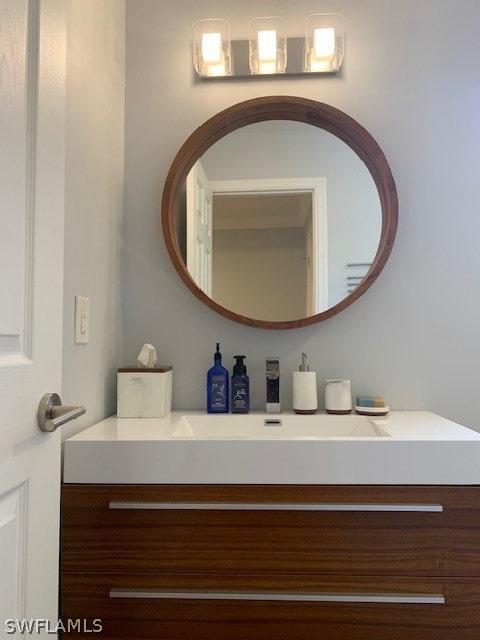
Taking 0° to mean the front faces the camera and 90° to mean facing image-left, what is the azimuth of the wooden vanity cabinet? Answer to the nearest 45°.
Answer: approximately 0°

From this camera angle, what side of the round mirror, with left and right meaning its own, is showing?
front

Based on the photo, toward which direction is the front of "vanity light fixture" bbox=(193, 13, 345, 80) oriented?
toward the camera

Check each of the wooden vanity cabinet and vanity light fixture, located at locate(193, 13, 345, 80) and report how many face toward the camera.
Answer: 2

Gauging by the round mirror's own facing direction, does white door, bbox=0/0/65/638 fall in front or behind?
in front
